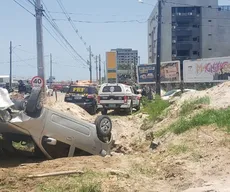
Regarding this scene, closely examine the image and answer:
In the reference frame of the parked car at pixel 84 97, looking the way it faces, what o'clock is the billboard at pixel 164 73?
The billboard is roughly at 1 o'clock from the parked car.

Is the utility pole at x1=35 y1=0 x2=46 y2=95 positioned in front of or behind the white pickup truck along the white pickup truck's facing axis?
behind

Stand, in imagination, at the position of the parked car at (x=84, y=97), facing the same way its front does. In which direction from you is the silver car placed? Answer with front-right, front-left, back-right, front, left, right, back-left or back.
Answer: back

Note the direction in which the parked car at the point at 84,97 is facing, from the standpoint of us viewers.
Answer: facing away from the viewer

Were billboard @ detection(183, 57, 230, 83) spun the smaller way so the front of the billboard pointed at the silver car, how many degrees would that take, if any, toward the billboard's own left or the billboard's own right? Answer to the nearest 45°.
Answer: approximately 45° to the billboard's own left

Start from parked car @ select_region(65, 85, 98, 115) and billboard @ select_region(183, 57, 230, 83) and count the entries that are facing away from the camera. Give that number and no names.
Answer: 1

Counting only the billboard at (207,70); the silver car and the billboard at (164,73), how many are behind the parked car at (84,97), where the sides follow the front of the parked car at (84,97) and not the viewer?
1

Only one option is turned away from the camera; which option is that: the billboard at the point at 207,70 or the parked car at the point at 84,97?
the parked car
